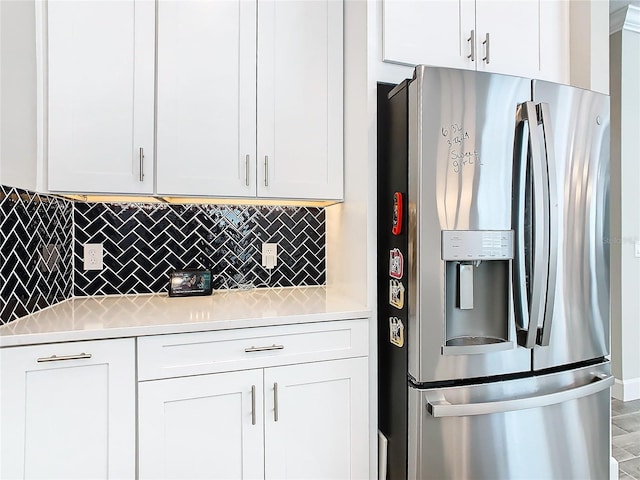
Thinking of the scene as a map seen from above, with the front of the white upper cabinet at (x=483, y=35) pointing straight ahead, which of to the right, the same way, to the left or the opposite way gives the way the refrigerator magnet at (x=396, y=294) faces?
to the right

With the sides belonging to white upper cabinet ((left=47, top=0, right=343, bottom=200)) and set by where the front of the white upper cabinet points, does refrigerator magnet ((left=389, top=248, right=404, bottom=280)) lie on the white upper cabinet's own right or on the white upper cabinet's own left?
on the white upper cabinet's own left

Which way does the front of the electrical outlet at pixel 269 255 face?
toward the camera

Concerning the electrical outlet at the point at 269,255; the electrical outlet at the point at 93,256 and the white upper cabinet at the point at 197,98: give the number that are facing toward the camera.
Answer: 3

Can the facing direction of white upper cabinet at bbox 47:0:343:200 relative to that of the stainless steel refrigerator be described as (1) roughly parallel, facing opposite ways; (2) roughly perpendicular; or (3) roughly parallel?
roughly parallel

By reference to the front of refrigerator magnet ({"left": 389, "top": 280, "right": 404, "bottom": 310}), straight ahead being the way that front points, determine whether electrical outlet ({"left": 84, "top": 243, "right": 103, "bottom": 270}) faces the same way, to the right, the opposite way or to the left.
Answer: to the left

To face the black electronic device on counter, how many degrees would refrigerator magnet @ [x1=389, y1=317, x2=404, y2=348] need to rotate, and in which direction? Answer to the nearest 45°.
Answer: approximately 45° to its right
